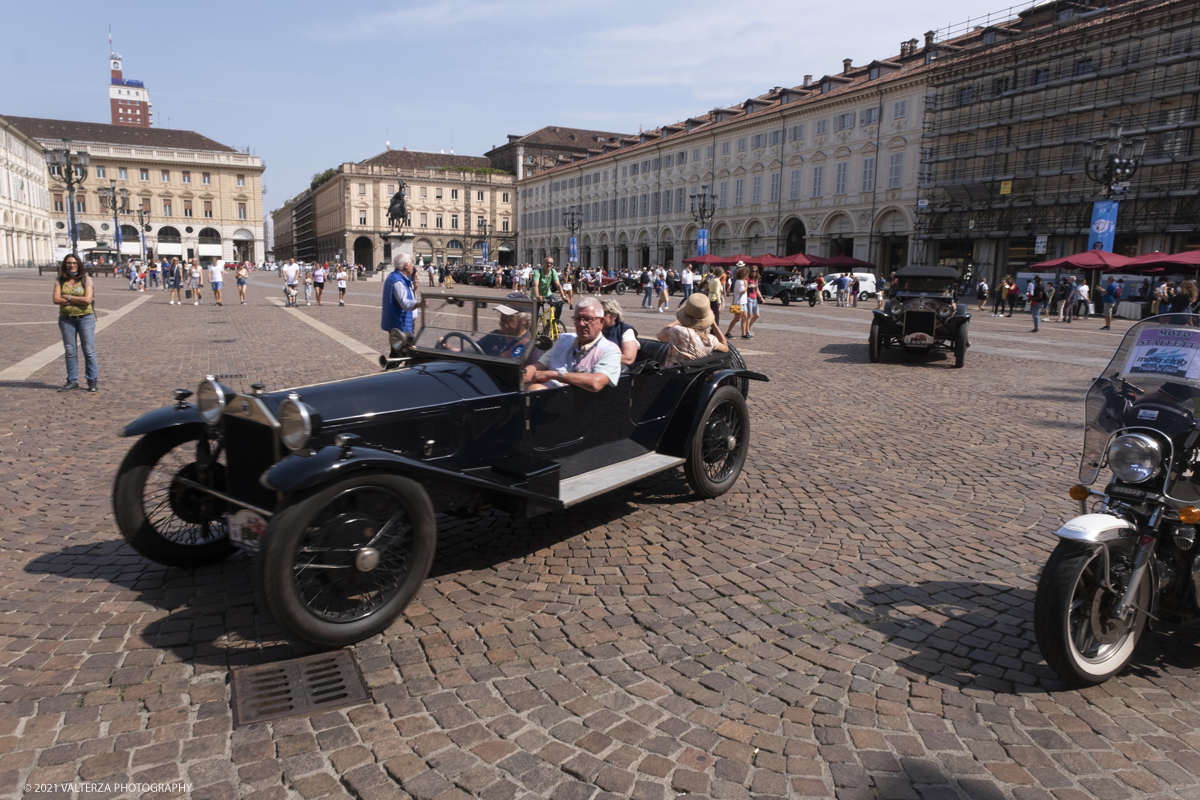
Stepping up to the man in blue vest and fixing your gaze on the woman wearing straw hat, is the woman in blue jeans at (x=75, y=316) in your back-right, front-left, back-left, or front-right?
back-right

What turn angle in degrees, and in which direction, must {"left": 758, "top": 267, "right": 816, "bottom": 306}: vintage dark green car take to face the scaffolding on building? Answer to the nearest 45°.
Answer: approximately 90° to its left

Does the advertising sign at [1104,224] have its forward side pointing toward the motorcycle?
yes

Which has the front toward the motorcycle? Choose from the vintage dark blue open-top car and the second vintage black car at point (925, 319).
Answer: the second vintage black car

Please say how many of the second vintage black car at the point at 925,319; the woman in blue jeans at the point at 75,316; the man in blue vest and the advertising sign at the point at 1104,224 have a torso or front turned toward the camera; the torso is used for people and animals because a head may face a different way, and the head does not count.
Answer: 3

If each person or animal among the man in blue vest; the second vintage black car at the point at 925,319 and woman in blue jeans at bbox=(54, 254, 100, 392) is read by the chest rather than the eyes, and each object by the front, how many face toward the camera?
2

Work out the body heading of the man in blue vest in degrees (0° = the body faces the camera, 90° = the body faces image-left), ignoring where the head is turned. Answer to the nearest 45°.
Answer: approximately 270°

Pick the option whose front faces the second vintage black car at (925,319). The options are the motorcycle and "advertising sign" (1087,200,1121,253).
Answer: the advertising sign

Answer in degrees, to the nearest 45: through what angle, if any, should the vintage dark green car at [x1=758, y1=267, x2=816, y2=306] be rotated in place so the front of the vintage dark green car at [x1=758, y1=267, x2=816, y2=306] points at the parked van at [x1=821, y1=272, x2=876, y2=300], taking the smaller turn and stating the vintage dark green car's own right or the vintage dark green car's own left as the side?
approximately 90° to the vintage dark green car's own left
